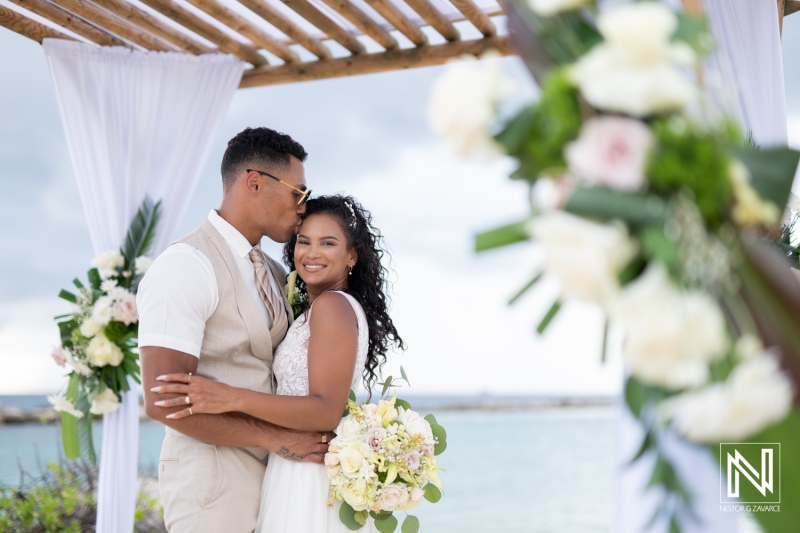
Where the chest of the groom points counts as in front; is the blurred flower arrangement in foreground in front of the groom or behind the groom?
in front

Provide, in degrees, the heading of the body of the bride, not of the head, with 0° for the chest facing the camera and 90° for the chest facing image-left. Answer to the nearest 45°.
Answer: approximately 90°

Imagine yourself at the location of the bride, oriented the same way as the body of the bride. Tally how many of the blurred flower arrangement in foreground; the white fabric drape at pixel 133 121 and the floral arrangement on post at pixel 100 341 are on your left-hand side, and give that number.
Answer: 1

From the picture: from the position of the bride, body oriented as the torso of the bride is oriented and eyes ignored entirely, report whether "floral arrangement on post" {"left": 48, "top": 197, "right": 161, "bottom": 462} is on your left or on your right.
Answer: on your right

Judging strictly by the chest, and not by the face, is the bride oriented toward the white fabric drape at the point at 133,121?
no

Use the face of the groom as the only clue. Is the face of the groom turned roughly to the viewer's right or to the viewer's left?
to the viewer's right

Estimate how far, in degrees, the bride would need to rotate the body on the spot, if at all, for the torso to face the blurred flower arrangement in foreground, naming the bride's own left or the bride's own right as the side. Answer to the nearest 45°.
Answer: approximately 90° to the bride's own left

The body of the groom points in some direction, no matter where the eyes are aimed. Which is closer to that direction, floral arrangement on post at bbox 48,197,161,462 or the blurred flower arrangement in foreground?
the blurred flower arrangement in foreground

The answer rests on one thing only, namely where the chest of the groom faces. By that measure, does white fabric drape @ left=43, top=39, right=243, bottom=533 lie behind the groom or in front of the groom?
behind

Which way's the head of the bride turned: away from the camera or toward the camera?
toward the camera

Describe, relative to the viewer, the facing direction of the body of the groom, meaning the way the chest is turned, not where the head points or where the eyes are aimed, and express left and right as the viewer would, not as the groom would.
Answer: facing the viewer and to the right of the viewer

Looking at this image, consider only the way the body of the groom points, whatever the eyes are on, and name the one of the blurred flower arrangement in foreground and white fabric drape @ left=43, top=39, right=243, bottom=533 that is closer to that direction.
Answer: the blurred flower arrangement in foreground
